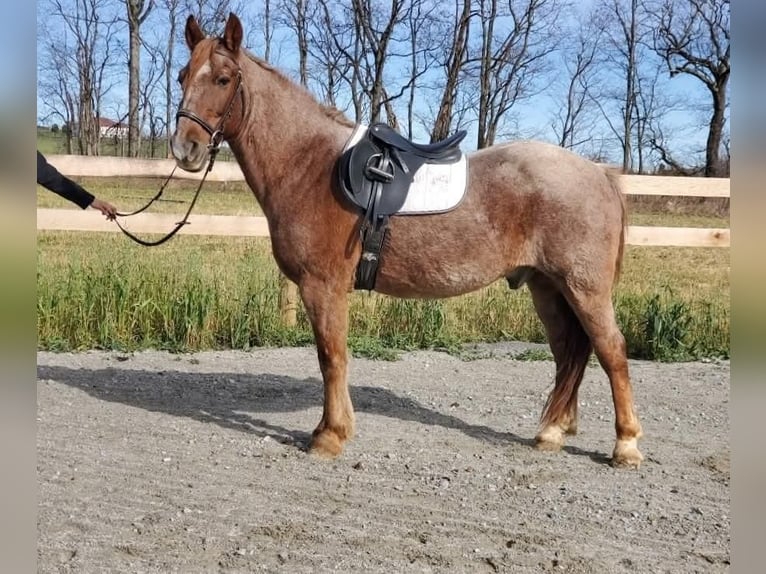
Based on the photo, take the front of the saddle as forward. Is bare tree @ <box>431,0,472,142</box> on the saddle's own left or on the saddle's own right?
on the saddle's own right

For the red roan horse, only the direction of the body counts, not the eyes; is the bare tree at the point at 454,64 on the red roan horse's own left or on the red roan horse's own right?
on the red roan horse's own right

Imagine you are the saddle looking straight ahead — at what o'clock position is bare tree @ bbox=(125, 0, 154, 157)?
The bare tree is roughly at 2 o'clock from the saddle.

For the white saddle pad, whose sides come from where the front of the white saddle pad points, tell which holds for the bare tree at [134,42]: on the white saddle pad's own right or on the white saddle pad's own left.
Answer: on the white saddle pad's own right

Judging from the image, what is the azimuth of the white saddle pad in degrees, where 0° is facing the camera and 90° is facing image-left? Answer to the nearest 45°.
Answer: approximately 90°

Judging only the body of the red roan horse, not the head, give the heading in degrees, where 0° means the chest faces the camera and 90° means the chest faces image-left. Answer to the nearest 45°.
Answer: approximately 90°

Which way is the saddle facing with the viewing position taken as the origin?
facing to the left of the viewer

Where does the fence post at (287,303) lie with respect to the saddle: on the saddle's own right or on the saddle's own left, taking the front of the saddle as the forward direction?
on the saddle's own right
